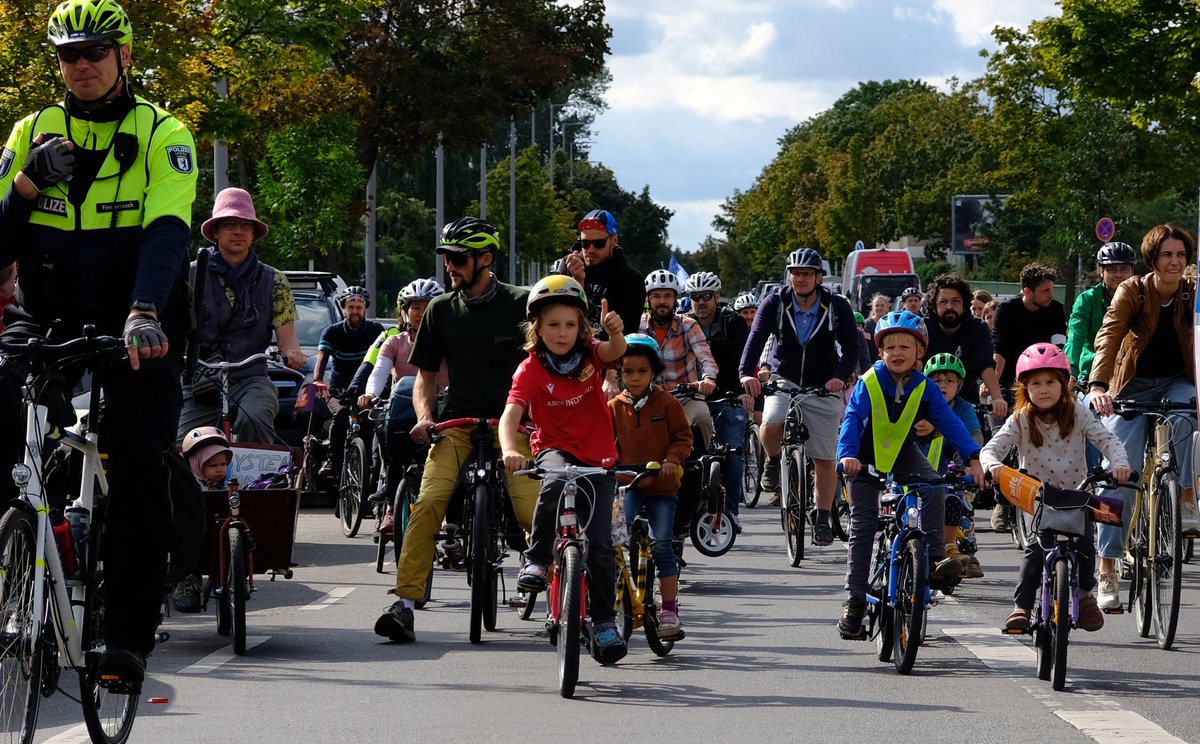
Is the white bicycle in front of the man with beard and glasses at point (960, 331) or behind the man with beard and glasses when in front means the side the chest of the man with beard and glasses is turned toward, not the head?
in front

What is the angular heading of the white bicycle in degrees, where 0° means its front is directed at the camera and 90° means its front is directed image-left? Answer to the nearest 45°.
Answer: approximately 45°

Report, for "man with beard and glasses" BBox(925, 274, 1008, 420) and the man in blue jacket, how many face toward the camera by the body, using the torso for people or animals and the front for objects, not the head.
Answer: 2

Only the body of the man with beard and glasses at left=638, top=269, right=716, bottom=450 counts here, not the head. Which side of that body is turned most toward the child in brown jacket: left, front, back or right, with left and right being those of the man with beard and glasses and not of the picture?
front

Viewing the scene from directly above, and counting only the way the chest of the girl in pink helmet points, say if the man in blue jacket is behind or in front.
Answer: behind

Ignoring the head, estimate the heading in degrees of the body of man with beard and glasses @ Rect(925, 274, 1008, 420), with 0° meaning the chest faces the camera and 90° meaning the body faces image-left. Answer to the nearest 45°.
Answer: approximately 0°

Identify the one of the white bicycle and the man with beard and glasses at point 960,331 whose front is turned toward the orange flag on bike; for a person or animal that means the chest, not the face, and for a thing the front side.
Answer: the man with beard and glasses

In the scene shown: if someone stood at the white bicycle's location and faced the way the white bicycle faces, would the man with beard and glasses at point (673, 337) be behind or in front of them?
behind
